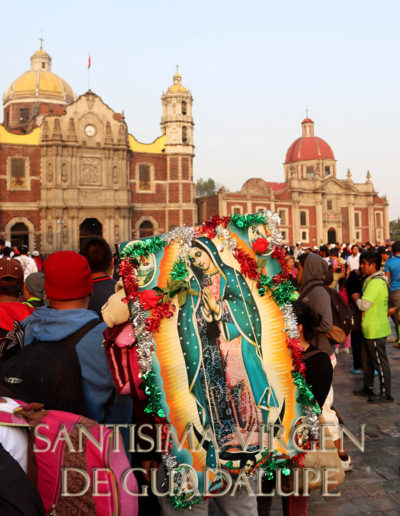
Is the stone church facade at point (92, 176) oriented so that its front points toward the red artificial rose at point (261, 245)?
yes

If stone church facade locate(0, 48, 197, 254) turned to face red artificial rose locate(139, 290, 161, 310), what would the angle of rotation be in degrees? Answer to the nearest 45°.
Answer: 0° — it already faces it

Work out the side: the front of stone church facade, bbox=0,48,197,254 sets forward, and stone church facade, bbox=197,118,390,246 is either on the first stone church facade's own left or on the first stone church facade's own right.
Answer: on the first stone church facade's own left

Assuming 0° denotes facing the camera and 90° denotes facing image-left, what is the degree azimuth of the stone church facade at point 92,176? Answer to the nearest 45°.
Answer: approximately 0°
